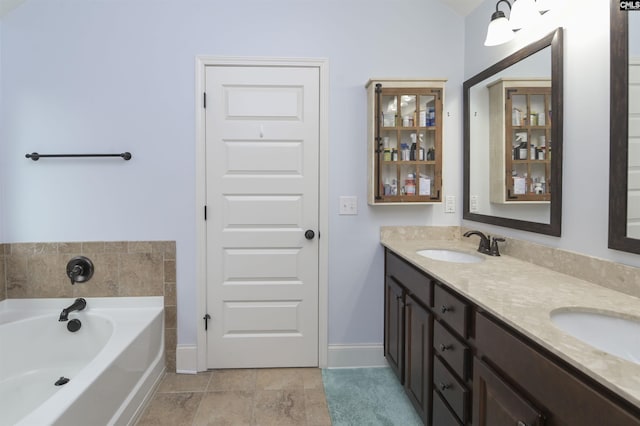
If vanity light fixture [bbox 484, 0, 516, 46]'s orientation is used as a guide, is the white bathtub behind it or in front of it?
in front

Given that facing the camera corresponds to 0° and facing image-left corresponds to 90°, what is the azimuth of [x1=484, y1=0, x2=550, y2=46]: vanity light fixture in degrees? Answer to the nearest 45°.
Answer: approximately 45°

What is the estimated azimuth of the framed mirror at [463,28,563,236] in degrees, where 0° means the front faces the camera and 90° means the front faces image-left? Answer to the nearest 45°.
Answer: approximately 45°
